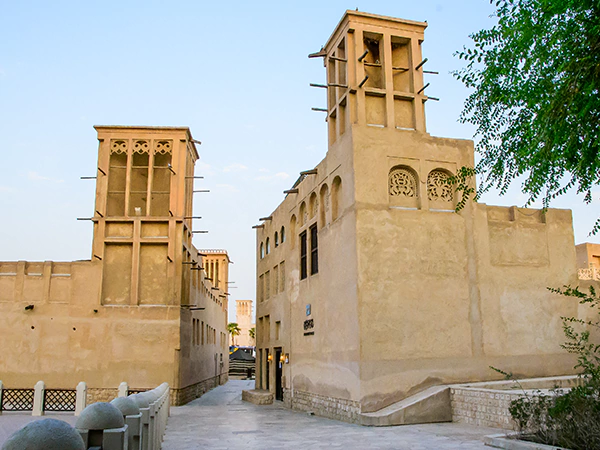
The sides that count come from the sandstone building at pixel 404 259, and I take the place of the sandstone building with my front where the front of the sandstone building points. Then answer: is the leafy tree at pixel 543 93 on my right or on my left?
on my left

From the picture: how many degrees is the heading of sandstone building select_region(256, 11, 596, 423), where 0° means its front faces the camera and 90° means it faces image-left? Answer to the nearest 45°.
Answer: approximately 45°

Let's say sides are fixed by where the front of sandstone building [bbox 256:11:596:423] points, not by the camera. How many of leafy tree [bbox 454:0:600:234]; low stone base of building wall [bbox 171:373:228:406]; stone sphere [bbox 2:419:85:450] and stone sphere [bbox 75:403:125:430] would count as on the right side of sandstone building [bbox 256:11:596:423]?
1

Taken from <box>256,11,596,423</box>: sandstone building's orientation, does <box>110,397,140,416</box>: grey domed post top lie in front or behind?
in front

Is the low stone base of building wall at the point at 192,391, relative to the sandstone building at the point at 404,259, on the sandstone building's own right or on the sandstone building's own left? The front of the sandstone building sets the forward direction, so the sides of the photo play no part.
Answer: on the sandstone building's own right

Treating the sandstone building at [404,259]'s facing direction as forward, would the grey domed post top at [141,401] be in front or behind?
in front

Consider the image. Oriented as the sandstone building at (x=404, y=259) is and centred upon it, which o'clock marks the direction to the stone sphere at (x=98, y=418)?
The stone sphere is roughly at 11 o'clock from the sandstone building.

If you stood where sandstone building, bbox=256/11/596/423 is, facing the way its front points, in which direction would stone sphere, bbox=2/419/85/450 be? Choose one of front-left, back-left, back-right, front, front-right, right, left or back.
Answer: front-left
